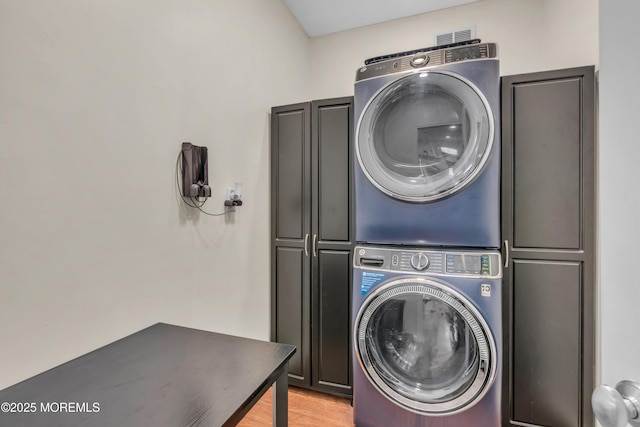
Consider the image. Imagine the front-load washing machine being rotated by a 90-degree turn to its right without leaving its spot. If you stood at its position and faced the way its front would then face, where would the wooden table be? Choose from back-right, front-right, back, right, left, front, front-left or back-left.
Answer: front-left

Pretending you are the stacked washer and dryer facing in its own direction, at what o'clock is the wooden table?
The wooden table is roughly at 1 o'clock from the stacked washer and dryer.

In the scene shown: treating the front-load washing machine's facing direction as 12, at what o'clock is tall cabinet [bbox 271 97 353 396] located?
The tall cabinet is roughly at 4 o'clock from the front-load washing machine.

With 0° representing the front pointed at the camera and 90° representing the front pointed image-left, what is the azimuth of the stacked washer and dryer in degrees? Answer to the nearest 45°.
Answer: approximately 0°

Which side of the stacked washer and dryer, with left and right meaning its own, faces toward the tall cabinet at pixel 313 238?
right

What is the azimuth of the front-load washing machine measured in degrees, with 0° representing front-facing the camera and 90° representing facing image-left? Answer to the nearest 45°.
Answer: approximately 0°
